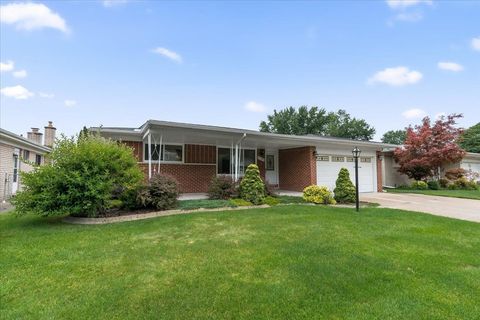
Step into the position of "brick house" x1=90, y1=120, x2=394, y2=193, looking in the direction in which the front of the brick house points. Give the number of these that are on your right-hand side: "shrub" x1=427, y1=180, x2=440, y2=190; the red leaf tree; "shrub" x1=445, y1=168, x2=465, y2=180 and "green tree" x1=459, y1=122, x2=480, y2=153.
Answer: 0

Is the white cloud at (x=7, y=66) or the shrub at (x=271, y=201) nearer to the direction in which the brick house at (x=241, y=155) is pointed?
the shrub

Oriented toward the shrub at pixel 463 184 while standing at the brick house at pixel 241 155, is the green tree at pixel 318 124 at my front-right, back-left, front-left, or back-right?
front-left

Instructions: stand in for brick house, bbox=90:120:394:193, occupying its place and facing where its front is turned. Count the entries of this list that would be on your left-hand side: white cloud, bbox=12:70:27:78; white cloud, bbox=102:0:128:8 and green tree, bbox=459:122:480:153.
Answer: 1

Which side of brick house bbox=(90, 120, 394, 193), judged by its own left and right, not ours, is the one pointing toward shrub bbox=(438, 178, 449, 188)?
left

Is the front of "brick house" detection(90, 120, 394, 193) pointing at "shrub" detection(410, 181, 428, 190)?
no

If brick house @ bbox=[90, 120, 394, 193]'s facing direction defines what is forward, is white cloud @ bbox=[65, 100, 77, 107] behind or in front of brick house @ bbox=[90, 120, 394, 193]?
behind

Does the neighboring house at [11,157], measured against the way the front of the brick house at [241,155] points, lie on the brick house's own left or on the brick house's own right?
on the brick house's own right

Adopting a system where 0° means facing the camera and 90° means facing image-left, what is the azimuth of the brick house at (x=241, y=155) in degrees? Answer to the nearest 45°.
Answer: approximately 315°

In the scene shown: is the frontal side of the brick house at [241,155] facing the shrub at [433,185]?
no

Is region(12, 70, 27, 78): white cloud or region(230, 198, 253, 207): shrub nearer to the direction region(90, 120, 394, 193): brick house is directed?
the shrub

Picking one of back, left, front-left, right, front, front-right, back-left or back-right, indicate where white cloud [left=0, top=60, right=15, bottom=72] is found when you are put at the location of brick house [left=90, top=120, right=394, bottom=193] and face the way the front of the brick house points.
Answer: back-right

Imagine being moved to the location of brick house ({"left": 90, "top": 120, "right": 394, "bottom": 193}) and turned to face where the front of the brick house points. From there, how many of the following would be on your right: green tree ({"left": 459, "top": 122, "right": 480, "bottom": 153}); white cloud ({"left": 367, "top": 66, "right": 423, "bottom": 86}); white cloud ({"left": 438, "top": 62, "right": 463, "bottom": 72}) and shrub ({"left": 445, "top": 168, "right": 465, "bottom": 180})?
0

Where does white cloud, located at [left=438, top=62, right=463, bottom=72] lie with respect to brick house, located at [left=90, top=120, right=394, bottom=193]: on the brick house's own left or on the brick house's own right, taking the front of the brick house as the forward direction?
on the brick house's own left

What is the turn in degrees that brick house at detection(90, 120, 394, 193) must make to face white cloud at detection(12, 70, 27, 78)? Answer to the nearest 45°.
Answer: approximately 135° to its right

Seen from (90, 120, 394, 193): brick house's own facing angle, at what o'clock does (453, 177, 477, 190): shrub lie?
The shrub is roughly at 10 o'clock from the brick house.

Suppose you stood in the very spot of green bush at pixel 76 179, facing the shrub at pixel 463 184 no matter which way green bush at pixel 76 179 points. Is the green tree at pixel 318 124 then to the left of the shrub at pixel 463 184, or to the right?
left

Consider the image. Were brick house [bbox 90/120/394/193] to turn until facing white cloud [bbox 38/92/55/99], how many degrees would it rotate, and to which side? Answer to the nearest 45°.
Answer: approximately 135° to its right

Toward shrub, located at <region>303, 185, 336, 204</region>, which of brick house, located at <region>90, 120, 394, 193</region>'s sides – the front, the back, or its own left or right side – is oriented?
front

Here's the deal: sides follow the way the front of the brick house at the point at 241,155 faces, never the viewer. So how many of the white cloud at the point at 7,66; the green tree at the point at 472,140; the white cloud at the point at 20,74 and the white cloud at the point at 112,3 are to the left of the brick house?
1
